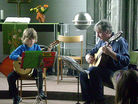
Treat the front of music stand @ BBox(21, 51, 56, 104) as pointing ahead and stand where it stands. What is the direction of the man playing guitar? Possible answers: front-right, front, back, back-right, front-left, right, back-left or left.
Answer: right

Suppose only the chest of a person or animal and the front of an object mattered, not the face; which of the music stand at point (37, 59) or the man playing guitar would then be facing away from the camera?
the music stand

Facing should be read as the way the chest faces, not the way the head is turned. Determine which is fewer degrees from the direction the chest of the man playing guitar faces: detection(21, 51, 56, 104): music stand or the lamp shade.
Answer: the music stand

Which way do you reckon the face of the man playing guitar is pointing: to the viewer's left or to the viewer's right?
to the viewer's left

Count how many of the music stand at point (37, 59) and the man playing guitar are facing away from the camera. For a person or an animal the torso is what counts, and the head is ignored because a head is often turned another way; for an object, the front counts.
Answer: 1

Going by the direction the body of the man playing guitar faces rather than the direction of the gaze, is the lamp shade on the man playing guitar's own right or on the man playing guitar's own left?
on the man playing guitar's own right

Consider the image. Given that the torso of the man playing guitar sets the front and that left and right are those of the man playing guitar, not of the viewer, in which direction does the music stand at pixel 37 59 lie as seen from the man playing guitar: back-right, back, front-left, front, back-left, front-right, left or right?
front-right

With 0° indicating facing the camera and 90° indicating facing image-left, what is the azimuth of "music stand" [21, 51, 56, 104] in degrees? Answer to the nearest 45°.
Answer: approximately 180°

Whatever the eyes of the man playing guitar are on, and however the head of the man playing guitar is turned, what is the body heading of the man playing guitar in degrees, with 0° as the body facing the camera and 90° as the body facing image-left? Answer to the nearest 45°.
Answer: approximately 45°
